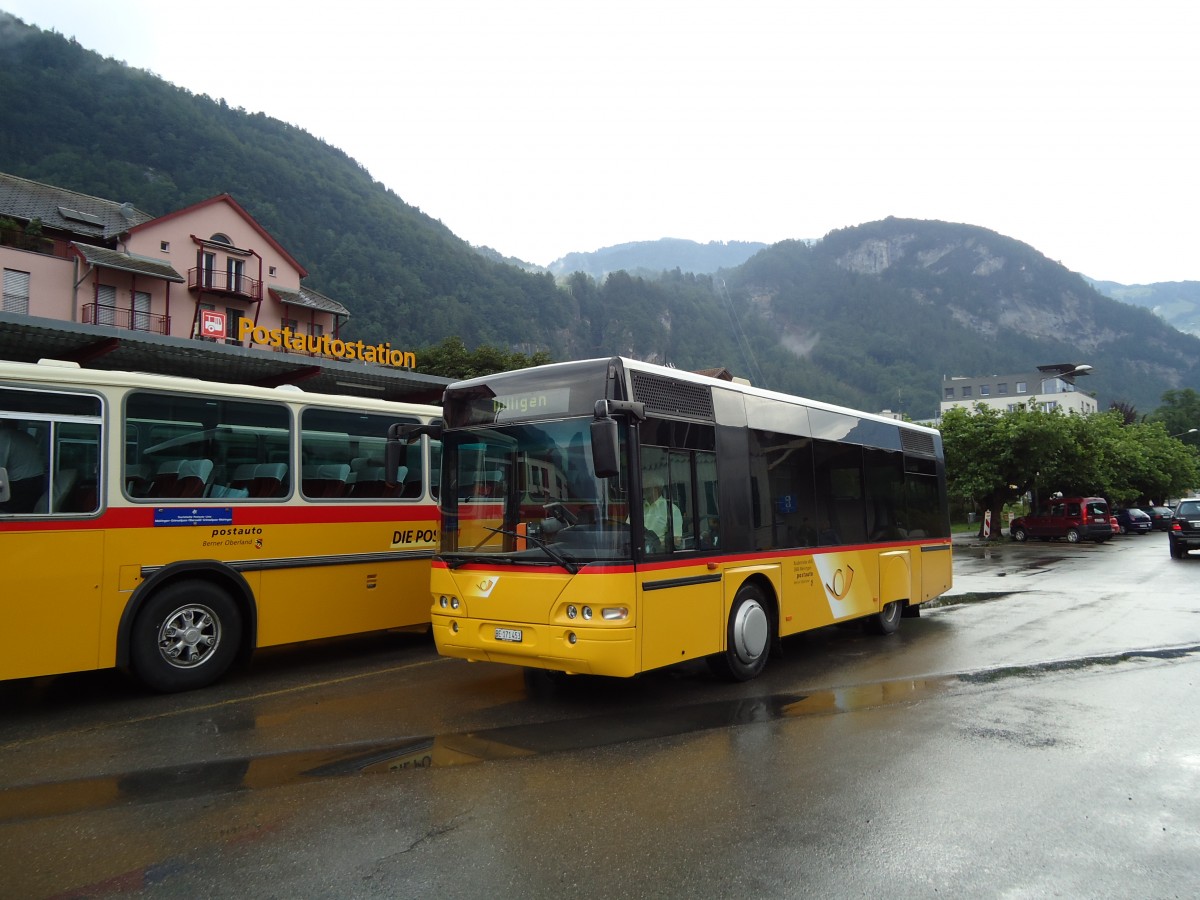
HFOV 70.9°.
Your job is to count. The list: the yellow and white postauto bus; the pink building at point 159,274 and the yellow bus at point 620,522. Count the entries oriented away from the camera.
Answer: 0

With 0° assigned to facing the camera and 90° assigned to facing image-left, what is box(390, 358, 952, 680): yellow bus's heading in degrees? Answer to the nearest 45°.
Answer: approximately 45°

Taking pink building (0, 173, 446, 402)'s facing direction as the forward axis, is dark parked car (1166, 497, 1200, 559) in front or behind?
in front

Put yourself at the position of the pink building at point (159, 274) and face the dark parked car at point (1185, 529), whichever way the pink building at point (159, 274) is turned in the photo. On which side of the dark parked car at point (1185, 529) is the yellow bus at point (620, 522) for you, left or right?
right

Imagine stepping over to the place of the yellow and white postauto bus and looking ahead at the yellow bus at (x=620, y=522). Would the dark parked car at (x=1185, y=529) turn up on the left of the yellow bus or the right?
left

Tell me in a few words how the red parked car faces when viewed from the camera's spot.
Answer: facing away from the viewer and to the left of the viewer

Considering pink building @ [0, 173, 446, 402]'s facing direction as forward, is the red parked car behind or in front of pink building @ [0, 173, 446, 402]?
in front

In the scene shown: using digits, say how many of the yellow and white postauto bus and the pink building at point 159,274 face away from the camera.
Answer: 0

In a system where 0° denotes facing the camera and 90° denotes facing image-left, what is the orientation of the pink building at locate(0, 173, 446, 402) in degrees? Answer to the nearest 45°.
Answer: approximately 315°
